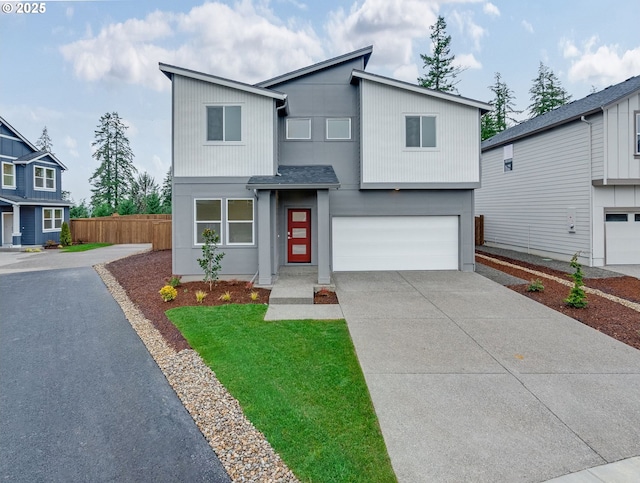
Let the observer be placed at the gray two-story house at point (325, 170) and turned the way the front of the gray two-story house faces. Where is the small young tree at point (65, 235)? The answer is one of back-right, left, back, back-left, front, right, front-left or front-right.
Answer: back-right

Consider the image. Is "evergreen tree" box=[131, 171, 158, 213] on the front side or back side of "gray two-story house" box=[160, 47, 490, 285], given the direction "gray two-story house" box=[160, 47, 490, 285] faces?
on the back side

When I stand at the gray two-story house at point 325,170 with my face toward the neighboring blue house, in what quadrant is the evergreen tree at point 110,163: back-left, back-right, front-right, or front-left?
front-right

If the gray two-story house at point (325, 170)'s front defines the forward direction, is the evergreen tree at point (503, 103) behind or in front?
behind

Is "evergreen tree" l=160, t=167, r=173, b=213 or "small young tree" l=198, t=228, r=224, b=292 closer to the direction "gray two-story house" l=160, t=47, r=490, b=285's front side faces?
the small young tree

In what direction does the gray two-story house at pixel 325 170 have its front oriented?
toward the camera

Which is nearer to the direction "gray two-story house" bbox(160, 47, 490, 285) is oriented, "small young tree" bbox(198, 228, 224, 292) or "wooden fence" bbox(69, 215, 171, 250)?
the small young tree
